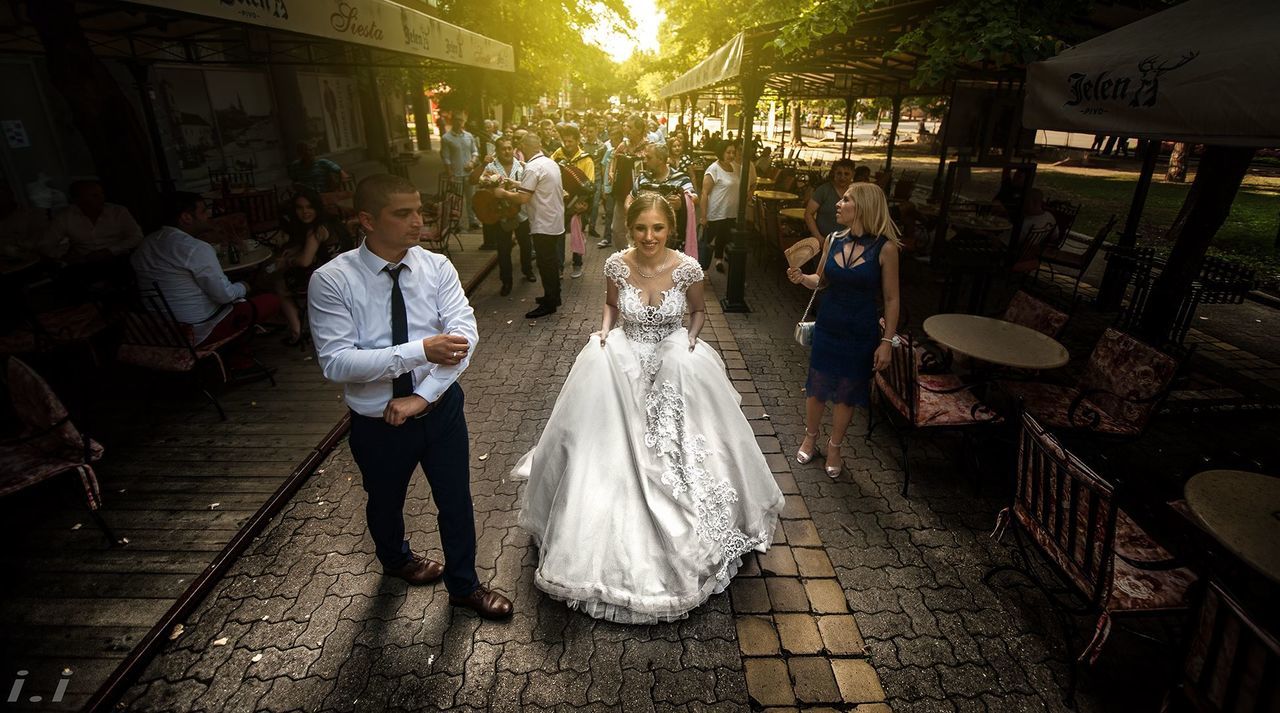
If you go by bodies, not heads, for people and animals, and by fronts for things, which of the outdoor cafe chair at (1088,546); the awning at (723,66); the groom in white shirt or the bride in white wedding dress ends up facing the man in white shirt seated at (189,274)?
the awning

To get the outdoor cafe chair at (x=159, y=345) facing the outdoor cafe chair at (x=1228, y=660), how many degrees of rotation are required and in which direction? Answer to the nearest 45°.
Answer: approximately 90° to its right

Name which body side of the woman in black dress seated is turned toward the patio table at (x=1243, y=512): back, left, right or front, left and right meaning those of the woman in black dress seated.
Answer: left

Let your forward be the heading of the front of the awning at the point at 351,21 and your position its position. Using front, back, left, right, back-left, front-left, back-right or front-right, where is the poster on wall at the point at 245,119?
back-left

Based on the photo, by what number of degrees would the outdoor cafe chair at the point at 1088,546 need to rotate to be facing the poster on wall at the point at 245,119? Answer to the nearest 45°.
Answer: approximately 135° to its left

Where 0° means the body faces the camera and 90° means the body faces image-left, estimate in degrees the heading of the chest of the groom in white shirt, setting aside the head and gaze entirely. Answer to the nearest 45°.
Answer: approximately 315°

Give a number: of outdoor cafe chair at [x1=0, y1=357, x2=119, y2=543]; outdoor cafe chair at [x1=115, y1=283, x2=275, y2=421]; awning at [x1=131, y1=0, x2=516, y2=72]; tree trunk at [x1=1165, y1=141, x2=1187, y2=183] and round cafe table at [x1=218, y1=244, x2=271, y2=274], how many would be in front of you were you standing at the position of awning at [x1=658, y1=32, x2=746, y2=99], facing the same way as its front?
4

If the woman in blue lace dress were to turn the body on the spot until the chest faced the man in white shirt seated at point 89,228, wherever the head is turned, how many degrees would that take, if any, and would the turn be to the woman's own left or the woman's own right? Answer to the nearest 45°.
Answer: approximately 45° to the woman's own right

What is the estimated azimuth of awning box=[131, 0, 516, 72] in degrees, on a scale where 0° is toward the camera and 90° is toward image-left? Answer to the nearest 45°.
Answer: approximately 315°

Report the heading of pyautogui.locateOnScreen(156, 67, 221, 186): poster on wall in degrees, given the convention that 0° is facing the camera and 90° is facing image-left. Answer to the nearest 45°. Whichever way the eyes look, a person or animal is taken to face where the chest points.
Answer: approximately 315°
